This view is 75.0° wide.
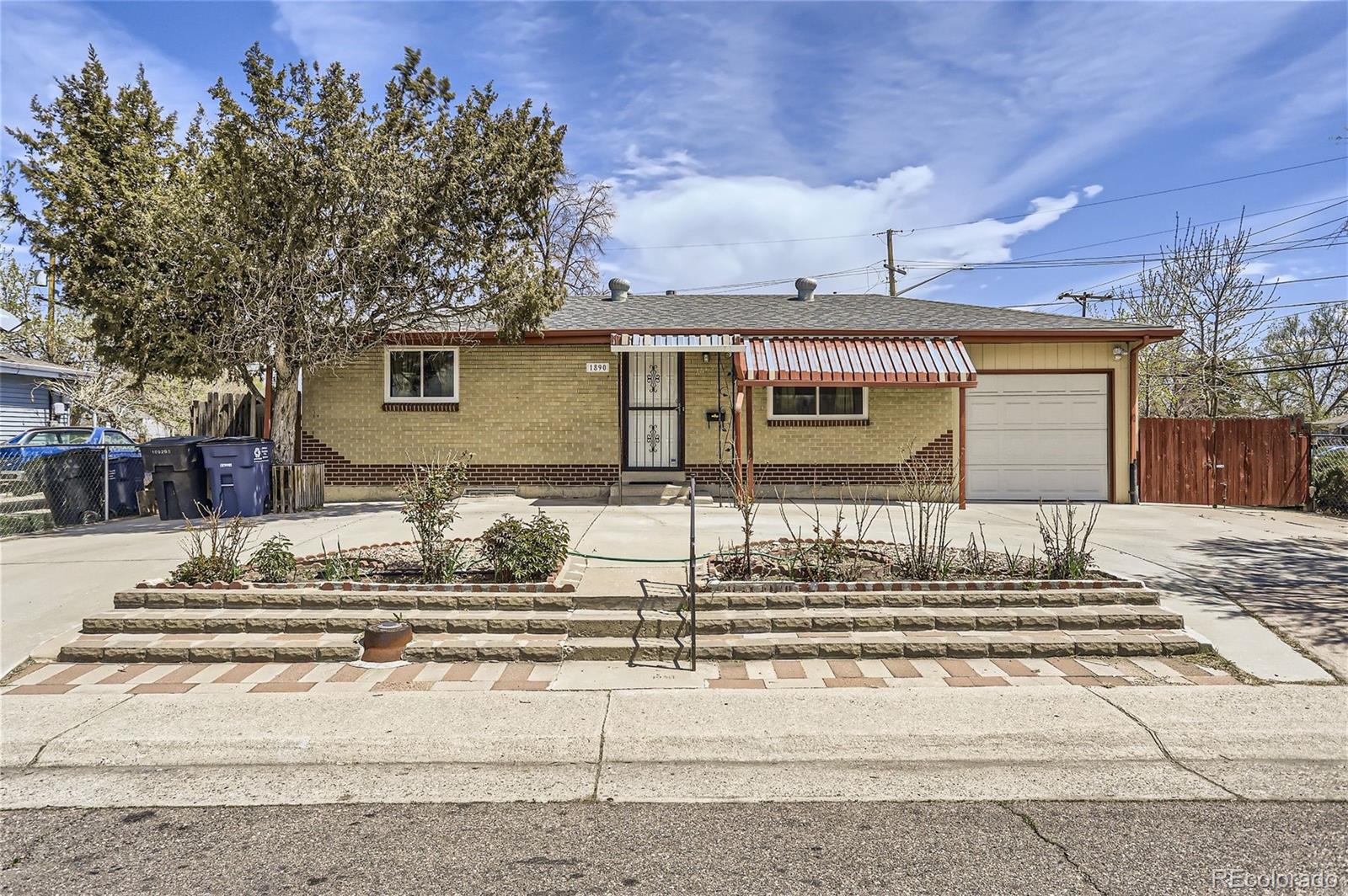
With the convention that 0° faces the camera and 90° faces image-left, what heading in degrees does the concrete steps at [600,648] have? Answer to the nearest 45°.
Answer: approximately 0°

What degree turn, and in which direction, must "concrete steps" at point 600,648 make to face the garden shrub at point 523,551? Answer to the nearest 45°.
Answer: approximately 135° to its right

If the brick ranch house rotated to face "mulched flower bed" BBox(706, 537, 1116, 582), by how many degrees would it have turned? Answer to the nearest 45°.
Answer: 0° — it already faces it

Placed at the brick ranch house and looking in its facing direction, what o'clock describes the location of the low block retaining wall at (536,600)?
The low block retaining wall is roughly at 12 o'clock from the brick ranch house.

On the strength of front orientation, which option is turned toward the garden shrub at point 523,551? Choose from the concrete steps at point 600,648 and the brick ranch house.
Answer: the brick ranch house

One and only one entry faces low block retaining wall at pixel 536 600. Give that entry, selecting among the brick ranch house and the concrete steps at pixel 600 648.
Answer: the brick ranch house
